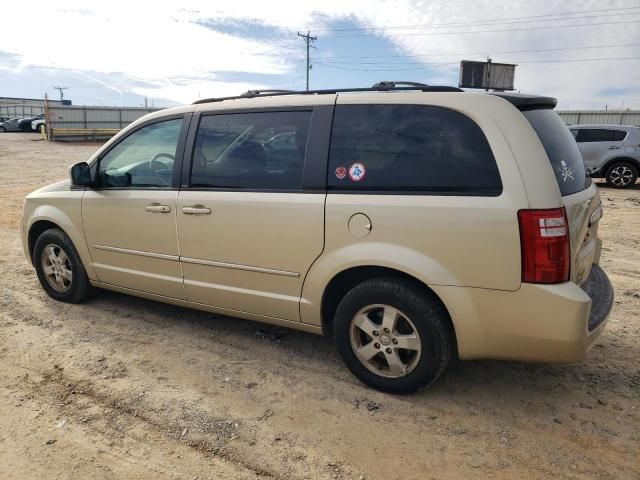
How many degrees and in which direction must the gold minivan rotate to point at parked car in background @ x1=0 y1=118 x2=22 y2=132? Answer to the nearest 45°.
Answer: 0° — it already faces it

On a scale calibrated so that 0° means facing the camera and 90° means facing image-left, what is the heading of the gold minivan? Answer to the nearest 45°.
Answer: approximately 135°

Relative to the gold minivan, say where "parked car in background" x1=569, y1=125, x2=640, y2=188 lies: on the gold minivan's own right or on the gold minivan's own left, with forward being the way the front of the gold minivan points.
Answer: on the gold minivan's own right

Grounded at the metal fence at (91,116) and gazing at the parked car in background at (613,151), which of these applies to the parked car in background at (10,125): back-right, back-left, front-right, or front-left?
back-right

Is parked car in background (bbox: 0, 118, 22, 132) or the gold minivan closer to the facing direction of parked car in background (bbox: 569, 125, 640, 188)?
the parked car in background
